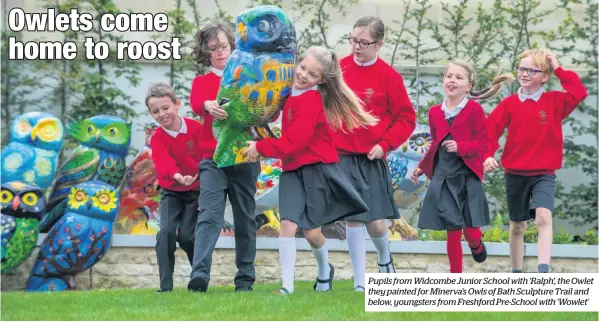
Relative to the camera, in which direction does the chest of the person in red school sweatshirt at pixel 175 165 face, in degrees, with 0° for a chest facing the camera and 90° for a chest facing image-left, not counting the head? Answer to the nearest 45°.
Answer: approximately 0°

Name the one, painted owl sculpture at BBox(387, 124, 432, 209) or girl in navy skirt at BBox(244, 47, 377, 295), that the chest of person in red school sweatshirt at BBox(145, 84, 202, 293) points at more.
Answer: the girl in navy skirt

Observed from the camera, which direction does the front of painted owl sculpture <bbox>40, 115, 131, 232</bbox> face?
facing the viewer and to the right of the viewer

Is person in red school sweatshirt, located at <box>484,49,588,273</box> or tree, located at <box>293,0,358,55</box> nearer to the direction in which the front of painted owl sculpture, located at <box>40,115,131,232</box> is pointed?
the person in red school sweatshirt

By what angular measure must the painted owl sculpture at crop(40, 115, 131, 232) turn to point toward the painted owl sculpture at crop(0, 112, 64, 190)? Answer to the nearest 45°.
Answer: approximately 135° to its right

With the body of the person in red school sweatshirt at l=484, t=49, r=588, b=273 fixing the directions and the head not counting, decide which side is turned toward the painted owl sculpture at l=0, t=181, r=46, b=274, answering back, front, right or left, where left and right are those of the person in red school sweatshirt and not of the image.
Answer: right

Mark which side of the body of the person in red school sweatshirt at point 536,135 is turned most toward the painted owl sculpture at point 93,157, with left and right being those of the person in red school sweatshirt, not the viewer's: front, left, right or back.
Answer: right

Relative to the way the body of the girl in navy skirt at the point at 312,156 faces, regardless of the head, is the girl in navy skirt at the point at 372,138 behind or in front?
behind

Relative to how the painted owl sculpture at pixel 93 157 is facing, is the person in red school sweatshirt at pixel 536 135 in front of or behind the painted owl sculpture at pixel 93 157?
in front

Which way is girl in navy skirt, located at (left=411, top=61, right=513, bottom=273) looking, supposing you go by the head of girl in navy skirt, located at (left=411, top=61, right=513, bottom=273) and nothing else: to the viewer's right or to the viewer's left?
to the viewer's left
